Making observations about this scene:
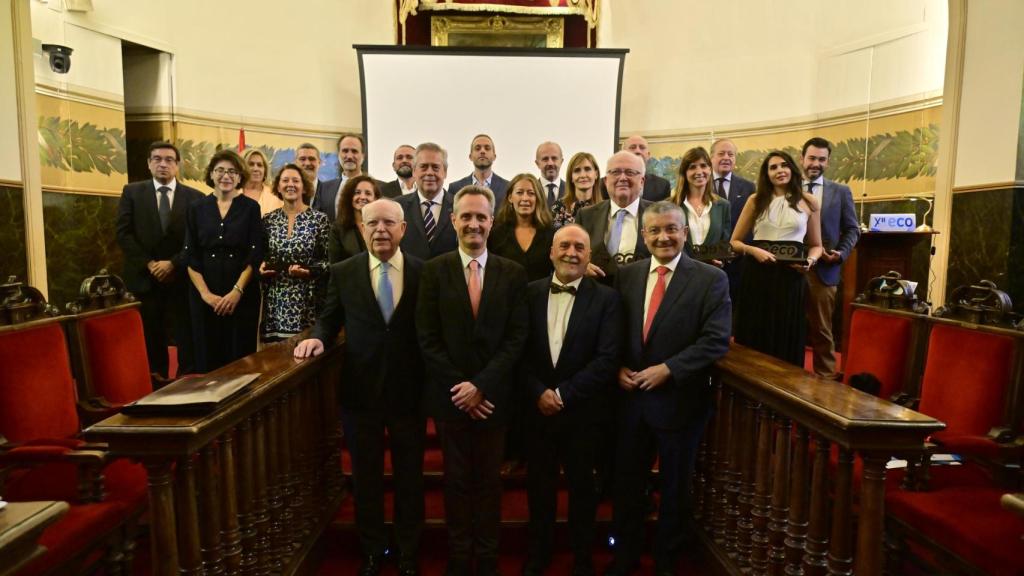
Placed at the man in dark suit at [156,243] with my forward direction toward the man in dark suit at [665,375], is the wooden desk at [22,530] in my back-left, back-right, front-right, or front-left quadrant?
front-right

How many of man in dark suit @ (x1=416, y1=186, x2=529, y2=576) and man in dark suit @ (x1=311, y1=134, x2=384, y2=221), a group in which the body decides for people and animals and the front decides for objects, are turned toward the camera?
2

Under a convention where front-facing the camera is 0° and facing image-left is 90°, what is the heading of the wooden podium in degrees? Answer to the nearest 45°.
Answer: approximately 45°

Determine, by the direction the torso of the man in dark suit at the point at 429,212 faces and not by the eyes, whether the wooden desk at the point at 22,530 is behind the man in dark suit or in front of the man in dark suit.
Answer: in front

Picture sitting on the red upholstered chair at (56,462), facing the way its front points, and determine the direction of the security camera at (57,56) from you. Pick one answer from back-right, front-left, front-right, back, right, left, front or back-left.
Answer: back-left

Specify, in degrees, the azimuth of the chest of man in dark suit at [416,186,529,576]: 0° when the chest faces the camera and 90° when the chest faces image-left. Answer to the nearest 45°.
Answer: approximately 0°

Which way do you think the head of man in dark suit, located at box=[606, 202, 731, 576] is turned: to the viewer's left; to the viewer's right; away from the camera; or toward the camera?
toward the camera

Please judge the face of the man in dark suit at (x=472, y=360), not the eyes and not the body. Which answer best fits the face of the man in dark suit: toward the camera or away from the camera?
toward the camera

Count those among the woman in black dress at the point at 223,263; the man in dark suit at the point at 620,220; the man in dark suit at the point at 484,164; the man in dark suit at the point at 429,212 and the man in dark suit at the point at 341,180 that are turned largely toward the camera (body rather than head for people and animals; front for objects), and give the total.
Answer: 5

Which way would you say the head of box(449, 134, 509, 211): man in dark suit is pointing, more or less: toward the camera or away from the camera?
toward the camera

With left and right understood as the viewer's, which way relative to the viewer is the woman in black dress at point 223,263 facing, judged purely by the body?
facing the viewer

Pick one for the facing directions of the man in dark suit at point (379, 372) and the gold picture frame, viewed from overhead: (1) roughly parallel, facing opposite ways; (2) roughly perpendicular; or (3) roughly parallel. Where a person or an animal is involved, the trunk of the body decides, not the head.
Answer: roughly parallel

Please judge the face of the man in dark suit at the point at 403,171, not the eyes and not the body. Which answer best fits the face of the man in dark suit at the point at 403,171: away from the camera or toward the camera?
toward the camera

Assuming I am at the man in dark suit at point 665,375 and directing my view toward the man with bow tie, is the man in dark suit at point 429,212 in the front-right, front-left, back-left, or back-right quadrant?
front-right

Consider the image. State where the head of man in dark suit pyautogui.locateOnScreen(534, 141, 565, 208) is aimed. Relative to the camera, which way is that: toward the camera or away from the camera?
toward the camera

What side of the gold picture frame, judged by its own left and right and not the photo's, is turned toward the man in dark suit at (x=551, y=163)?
front

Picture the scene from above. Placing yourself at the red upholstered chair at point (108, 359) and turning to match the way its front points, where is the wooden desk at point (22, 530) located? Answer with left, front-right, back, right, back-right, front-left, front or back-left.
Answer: front-right

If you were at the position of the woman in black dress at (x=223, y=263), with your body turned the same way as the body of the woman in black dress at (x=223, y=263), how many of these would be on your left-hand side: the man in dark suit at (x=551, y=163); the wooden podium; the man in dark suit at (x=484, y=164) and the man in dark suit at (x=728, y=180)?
4

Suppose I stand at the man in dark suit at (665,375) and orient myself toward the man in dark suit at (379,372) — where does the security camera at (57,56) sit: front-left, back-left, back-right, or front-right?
front-right

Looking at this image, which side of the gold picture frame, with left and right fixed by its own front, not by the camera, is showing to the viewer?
front
